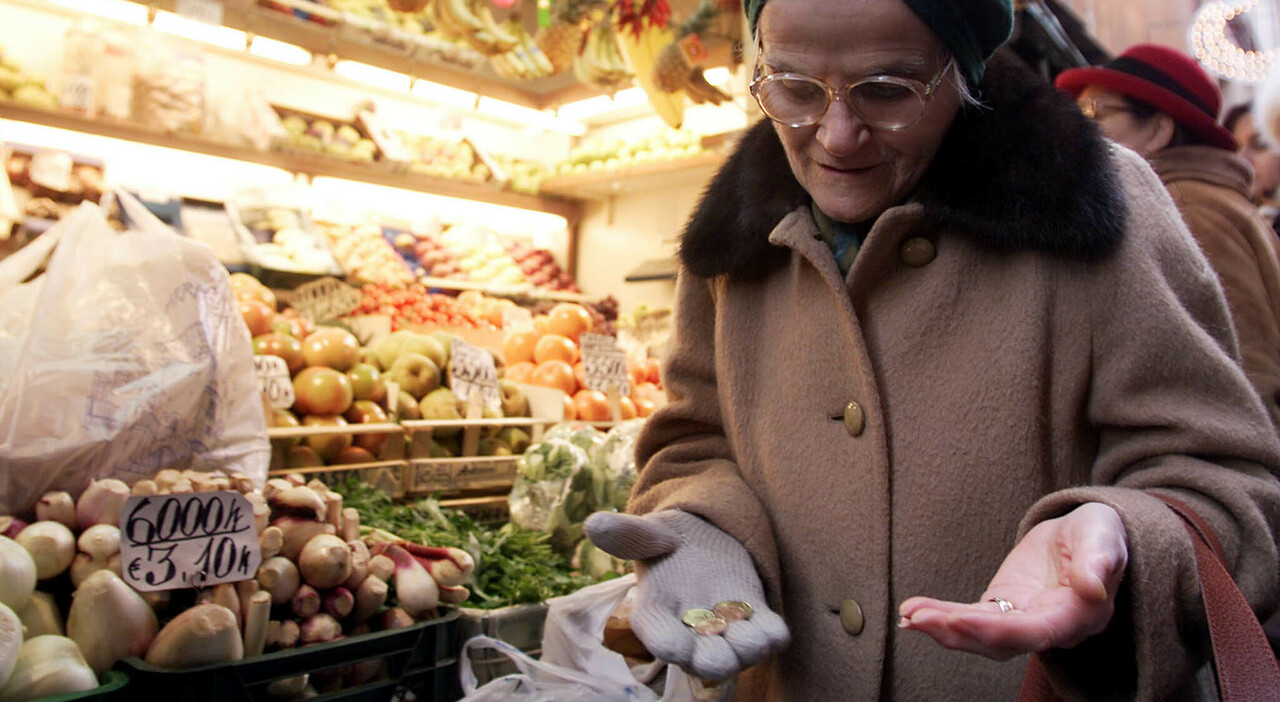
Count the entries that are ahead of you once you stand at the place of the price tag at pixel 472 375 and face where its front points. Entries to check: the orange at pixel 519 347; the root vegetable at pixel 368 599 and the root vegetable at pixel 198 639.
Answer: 2

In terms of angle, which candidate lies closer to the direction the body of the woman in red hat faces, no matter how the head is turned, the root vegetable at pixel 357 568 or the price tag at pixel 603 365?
the price tag

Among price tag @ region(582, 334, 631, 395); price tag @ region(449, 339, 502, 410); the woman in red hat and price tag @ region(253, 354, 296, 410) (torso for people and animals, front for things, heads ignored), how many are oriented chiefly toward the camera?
3

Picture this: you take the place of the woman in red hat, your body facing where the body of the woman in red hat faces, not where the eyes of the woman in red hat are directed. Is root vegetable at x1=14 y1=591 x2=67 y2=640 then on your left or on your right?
on your left

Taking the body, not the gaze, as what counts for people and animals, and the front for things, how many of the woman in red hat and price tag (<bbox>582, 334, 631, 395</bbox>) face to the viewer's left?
1

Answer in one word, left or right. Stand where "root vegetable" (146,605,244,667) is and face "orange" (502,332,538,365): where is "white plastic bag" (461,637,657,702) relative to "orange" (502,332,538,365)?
right

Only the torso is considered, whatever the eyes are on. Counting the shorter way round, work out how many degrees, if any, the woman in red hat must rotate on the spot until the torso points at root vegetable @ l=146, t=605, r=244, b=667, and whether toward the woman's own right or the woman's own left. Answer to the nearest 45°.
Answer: approximately 45° to the woman's own left

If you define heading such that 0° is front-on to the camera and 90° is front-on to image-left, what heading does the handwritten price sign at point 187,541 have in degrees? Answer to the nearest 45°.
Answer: approximately 0°

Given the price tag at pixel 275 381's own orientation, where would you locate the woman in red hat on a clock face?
The woman in red hat is roughly at 10 o'clock from the price tag.

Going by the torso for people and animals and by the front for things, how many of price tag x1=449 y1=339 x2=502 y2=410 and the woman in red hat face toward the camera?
1

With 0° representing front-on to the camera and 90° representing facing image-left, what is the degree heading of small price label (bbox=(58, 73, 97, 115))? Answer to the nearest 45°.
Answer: approximately 0°
